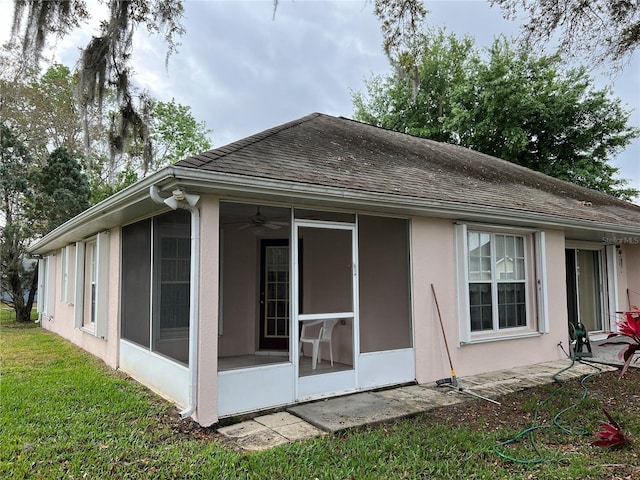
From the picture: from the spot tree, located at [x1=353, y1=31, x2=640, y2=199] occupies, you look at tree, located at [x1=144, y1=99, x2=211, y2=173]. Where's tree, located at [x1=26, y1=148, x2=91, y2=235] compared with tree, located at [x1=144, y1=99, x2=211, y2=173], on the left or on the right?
left

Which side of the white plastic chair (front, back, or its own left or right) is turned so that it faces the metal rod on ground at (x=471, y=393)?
left

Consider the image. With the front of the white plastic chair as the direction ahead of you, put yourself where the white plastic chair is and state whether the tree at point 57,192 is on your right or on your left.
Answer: on your right

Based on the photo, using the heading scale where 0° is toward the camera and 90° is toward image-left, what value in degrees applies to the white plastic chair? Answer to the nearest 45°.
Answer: approximately 45°

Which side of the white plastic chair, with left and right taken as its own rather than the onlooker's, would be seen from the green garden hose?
left
